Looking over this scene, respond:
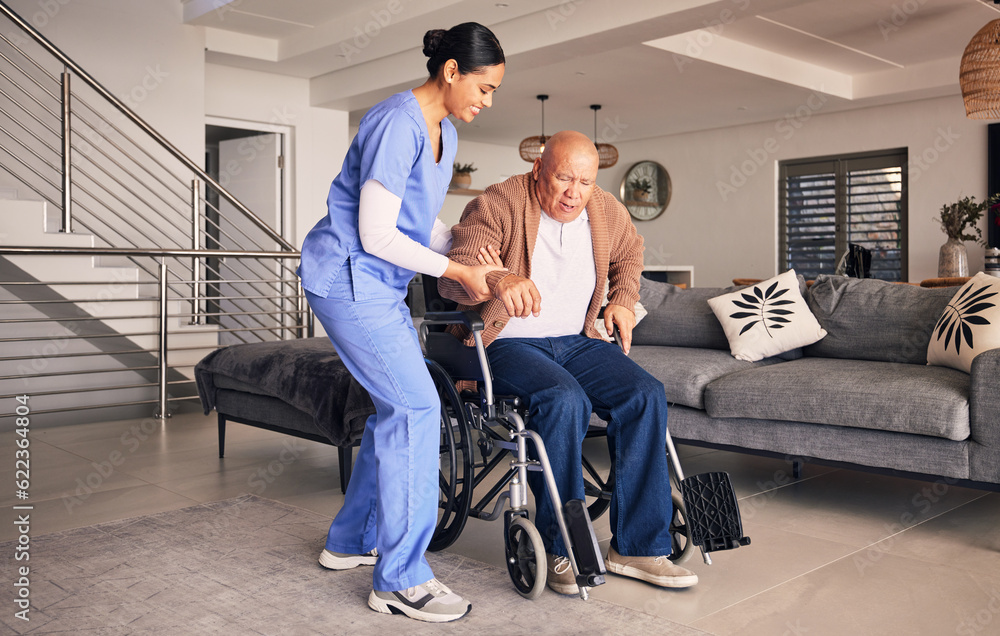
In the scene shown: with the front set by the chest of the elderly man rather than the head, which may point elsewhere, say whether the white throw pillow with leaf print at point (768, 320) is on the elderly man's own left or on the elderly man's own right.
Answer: on the elderly man's own left

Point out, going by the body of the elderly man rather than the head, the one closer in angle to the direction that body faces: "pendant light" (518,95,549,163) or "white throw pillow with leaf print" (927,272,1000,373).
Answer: the white throw pillow with leaf print

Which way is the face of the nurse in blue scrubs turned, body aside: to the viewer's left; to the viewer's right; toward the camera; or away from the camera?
to the viewer's right

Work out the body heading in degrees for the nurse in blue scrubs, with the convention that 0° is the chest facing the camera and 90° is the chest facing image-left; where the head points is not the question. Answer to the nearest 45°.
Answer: approximately 270°

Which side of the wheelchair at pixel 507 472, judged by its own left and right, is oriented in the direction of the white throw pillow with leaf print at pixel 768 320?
left

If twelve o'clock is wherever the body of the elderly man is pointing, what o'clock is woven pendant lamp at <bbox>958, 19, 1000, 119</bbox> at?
The woven pendant lamp is roughly at 9 o'clock from the elderly man.

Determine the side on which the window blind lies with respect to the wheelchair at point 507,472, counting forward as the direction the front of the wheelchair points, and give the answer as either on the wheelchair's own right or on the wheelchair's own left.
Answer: on the wheelchair's own left

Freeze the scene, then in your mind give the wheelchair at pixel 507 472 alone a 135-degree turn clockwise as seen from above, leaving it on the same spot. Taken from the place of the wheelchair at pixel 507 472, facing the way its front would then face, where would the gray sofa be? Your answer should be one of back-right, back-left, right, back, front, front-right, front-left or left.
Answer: back-right

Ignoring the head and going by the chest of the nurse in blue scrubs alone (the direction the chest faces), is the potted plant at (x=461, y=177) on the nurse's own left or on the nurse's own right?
on the nurse's own left

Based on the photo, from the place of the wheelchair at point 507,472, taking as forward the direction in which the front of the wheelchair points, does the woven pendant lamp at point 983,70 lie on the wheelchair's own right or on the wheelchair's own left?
on the wheelchair's own left

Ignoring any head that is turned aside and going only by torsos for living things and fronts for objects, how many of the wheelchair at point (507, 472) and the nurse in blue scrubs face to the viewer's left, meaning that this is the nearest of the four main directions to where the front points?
0

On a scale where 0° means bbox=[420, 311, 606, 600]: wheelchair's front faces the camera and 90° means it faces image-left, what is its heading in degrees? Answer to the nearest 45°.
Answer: approximately 315°

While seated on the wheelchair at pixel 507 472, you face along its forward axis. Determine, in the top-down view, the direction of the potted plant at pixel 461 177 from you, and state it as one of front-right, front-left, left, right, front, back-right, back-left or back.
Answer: back-left
